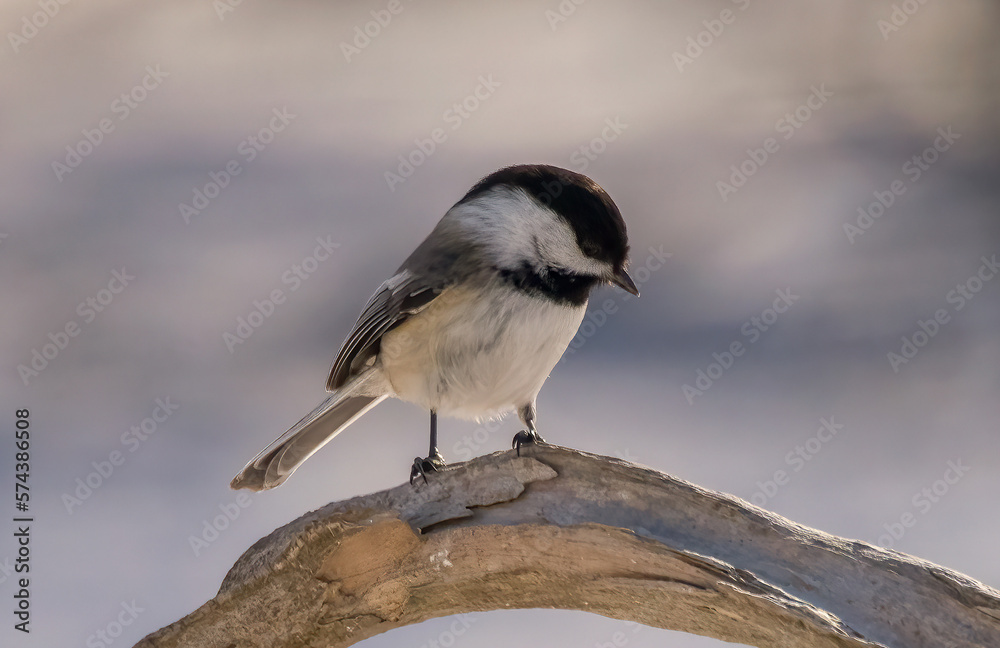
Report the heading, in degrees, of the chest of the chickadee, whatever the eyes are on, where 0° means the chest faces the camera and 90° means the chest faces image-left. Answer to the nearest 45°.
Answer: approximately 315°
